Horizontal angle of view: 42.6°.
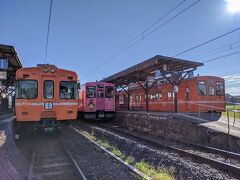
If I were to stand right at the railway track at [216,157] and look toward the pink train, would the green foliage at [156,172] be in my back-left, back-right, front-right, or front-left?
back-left

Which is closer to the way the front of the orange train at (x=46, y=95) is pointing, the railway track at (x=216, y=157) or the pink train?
the railway track

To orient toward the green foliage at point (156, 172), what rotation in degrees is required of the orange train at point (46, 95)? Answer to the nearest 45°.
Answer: approximately 45° to its left

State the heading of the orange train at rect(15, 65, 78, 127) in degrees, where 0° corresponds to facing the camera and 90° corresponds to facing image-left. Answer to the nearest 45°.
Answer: approximately 0°

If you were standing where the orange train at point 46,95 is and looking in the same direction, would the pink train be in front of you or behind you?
behind

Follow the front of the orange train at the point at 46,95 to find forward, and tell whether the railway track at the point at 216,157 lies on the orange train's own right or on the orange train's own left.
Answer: on the orange train's own left
